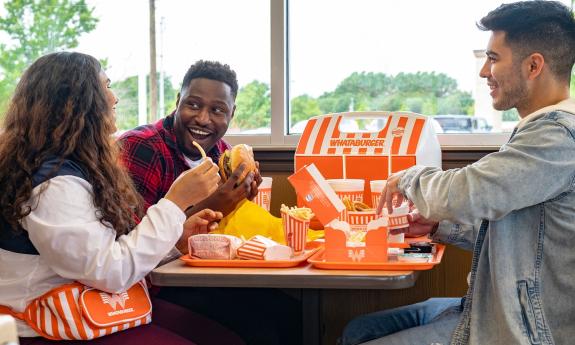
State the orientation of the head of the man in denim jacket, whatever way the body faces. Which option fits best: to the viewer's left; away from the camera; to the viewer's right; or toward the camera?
to the viewer's left

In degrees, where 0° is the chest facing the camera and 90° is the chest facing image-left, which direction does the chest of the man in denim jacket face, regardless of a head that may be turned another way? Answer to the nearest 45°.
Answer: approximately 90°

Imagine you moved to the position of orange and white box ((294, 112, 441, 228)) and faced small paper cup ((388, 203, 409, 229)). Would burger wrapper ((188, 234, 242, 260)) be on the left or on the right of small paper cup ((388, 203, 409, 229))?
right

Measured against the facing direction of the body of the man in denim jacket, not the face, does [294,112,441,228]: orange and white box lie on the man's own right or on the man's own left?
on the man's own right

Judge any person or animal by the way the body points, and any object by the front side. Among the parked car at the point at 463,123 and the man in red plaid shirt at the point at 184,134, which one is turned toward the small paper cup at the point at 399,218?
the man in red plaid shirt

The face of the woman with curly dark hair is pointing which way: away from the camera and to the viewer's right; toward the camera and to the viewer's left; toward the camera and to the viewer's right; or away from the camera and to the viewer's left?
away from the camera and to the viewer's right

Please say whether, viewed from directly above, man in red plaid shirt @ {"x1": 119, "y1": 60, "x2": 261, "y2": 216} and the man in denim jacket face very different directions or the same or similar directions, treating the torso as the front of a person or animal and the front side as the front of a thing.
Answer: very different directions

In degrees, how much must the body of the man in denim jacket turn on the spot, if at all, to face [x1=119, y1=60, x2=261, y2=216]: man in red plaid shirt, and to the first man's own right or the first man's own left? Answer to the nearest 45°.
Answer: approximately 45° to the first man's own right

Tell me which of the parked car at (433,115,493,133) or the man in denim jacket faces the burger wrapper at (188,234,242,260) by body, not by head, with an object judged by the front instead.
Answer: the man in denim jacket
